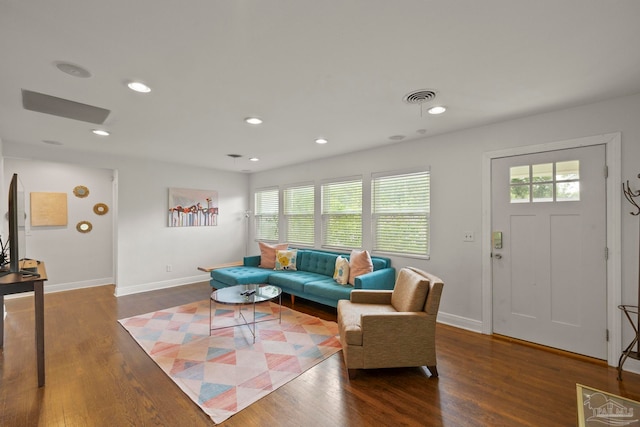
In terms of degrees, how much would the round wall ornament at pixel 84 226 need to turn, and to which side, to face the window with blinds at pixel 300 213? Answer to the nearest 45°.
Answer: approximately 45° to its left

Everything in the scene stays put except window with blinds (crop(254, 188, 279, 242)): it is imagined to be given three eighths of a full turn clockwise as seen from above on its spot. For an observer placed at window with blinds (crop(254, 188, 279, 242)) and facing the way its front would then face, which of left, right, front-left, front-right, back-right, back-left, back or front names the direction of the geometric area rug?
back

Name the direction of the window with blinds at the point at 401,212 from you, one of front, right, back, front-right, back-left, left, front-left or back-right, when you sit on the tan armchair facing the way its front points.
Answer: right

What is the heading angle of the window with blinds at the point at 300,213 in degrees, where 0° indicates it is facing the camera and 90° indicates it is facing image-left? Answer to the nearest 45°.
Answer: approximately 45°

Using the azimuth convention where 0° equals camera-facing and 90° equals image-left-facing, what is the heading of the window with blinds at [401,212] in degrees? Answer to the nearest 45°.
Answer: approximately 45°

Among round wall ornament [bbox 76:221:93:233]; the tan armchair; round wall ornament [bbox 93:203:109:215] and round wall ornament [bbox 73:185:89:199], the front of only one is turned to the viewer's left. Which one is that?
the tan armchair

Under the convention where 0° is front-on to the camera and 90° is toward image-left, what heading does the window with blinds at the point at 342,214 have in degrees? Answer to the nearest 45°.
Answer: approximately 45°

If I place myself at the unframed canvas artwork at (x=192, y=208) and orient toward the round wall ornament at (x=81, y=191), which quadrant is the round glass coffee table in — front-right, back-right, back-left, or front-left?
back-left

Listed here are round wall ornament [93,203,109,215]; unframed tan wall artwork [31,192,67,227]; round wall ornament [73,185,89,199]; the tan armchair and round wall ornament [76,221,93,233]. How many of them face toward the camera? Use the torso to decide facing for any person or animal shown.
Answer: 4

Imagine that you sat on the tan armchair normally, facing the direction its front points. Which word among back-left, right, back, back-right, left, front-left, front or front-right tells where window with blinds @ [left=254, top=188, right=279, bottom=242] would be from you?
front-right

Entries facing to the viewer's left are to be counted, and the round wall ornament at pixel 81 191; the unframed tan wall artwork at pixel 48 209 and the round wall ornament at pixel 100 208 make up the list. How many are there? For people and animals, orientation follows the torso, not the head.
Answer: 0

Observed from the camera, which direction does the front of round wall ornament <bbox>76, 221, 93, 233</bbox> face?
facing the viewer

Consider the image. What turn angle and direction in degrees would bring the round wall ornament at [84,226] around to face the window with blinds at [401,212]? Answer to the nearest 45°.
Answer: approximately 45° to its left

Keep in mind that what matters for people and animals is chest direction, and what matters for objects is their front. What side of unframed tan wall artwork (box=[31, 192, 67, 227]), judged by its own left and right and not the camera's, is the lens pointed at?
front

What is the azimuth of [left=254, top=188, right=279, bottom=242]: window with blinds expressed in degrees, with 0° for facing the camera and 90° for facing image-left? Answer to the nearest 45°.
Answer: approximately 45°
